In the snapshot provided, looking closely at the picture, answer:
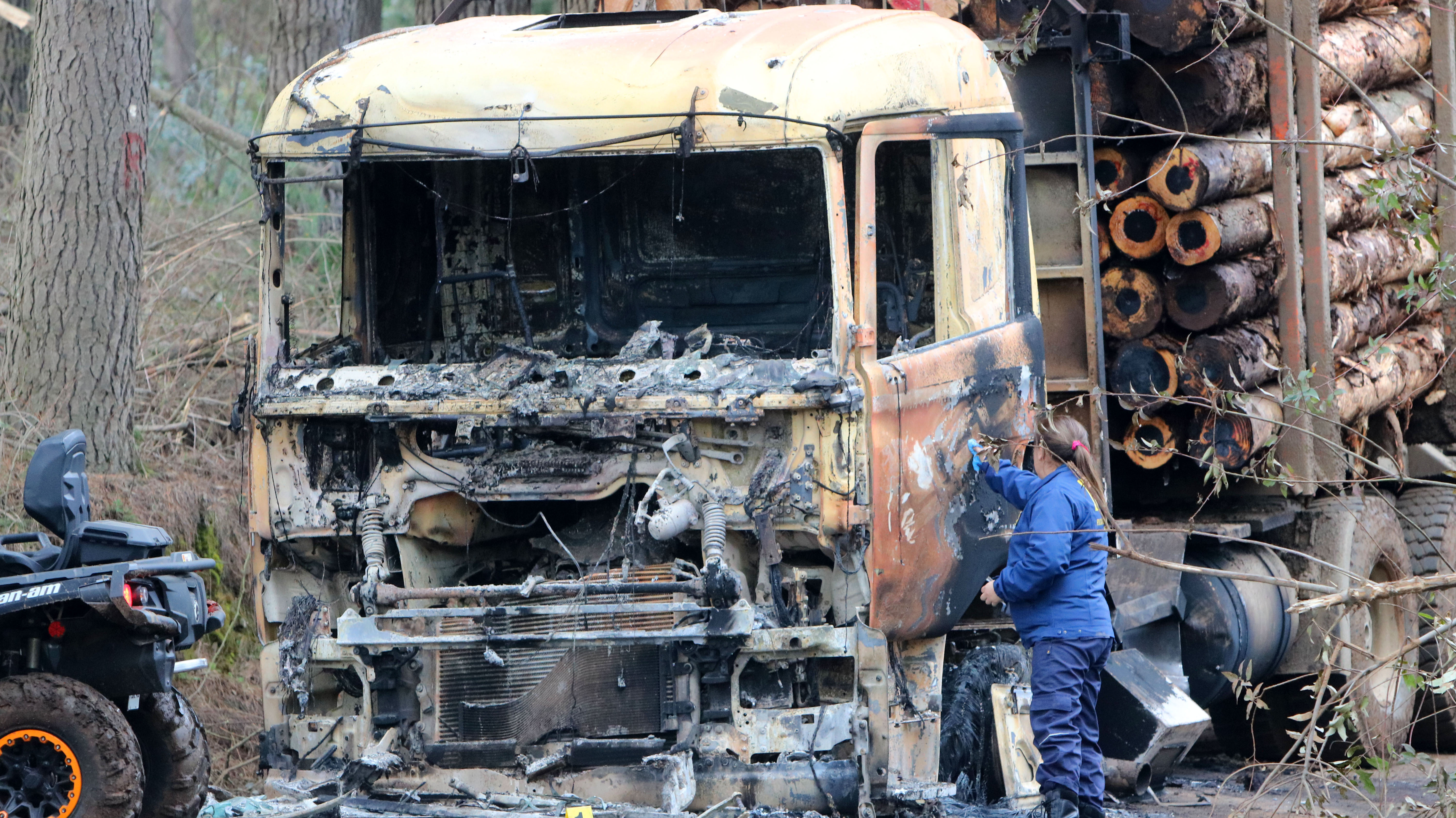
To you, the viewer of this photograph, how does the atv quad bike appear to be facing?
facing away from the viewer and to the left of the viewer

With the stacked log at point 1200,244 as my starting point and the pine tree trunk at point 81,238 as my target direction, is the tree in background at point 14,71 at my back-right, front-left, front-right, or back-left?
front-right

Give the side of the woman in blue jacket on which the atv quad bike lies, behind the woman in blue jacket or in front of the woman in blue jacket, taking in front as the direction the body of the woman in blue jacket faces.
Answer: in front

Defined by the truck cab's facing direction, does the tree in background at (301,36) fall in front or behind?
behind

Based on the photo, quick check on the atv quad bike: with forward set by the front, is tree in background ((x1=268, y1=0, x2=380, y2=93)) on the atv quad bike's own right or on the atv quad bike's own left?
on the atv quad bike's own right

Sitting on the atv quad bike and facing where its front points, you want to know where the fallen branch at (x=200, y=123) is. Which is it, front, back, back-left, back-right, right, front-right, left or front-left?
front-right

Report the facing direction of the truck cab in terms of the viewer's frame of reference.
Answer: facing the viewer

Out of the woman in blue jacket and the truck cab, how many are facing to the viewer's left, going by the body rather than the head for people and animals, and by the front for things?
1

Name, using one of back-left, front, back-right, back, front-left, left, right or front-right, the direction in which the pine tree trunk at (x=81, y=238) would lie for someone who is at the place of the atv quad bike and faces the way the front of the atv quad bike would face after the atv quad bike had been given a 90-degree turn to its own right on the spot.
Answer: front-left

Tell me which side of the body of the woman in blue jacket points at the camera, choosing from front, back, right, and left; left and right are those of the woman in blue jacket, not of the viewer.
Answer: left

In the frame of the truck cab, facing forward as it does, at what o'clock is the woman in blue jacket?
The woman in blue jacket is roughly at 9 o'clock from the truck cab.

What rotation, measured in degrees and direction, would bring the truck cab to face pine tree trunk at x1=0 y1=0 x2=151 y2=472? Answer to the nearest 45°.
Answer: approximately 135° to its right

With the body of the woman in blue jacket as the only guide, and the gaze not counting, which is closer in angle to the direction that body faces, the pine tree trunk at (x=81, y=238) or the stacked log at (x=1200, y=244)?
the pine tree trunk

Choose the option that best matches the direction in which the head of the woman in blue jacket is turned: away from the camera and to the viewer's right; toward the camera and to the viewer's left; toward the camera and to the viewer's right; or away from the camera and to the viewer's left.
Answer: away from the camera and to the viewer's left

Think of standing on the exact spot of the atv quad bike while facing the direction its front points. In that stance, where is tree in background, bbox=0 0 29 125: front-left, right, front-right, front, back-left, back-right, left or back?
front-right

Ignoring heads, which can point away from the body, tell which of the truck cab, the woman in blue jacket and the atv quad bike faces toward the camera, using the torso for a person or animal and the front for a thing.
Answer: the truck cab

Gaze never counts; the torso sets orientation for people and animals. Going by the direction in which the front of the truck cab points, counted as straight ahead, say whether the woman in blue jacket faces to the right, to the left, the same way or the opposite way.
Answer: to the right

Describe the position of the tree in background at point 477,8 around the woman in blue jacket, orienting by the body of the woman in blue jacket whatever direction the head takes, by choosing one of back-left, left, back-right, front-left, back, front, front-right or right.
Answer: front-right
